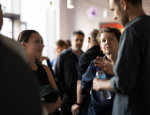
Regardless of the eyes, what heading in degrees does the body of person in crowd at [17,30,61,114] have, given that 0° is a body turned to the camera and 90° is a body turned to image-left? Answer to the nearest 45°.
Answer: approximately 315°

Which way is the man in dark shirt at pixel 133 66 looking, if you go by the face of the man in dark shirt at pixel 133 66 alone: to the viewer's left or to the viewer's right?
to the viewer's left

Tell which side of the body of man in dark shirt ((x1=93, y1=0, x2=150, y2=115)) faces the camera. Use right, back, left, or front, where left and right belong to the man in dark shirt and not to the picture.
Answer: left

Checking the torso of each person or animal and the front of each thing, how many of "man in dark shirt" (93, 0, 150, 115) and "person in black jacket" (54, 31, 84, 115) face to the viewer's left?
1

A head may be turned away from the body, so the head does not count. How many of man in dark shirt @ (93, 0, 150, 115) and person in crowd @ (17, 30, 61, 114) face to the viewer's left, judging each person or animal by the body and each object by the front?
1

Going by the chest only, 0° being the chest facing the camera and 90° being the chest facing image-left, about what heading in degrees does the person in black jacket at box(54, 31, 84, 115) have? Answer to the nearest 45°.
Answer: approximately 315°
